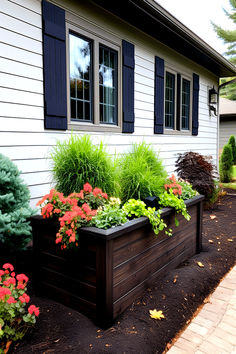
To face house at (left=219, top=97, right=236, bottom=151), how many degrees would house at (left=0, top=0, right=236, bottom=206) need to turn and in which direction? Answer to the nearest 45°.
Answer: approximately 90° to its left

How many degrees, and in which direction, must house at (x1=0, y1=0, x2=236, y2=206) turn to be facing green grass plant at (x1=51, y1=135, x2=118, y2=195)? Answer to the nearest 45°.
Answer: approximately 45° to its right

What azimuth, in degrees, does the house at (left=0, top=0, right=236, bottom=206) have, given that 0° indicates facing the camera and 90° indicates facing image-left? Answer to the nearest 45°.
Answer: approximately 315°

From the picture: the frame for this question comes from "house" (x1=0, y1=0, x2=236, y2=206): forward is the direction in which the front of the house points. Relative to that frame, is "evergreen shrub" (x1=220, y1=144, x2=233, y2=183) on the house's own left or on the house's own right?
on the house's own left

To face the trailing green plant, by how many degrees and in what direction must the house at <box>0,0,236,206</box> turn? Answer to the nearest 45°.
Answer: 0° — it already faces it

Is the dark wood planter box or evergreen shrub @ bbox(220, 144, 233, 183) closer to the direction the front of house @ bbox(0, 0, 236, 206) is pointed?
the dark wood planter box

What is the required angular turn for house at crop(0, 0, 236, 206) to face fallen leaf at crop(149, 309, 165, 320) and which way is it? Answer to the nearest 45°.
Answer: approximately 45° to its right

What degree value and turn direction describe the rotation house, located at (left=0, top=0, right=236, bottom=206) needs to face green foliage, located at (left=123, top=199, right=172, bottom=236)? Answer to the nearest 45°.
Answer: approximately 45° to its right

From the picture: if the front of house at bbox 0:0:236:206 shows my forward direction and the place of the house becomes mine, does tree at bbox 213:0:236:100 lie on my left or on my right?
on my left

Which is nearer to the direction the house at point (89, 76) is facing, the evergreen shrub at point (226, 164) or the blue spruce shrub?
the blue spruce shrub

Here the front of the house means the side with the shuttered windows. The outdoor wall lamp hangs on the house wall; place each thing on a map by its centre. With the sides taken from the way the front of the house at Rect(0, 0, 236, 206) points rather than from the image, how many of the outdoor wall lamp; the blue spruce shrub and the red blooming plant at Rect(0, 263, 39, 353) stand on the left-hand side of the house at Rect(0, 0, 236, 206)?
1

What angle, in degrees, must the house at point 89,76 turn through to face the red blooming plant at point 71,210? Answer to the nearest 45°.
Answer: approximately 45° to its right
